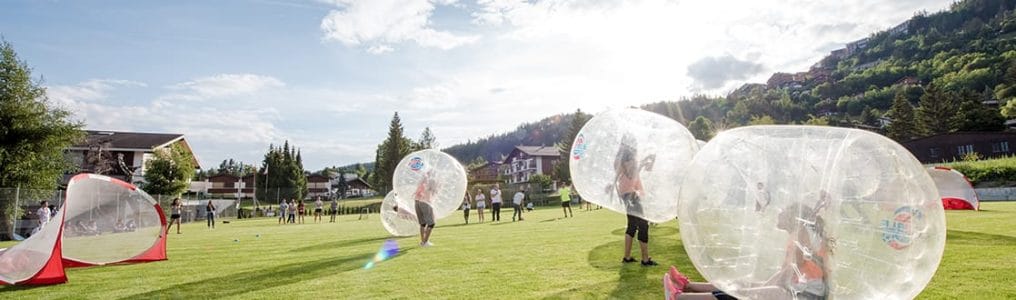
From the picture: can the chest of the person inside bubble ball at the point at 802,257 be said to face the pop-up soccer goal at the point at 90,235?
yes

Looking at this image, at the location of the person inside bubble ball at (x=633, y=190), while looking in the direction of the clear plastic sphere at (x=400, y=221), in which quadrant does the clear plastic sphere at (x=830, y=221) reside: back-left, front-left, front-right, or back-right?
back-left

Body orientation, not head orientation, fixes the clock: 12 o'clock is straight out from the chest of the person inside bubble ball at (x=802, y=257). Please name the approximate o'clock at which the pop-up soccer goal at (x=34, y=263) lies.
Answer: The pop-up soccer goal is roughly at 12 o'clock from the person inside bubble ball.

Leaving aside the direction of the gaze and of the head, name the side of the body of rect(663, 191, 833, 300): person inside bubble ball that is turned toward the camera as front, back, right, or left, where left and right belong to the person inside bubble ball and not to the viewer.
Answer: left

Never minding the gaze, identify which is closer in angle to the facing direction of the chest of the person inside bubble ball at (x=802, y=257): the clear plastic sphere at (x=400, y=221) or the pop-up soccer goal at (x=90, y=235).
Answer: the pop-up soccer goal

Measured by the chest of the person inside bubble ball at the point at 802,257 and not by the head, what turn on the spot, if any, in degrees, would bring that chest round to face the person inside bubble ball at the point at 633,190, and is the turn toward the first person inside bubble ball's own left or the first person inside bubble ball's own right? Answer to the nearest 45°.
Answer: approximately 45° to the first person inside bubble ball's own right
